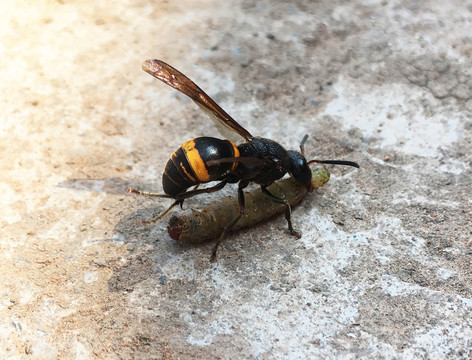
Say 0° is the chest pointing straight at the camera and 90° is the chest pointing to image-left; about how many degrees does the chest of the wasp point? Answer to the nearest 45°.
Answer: approximately 270°
